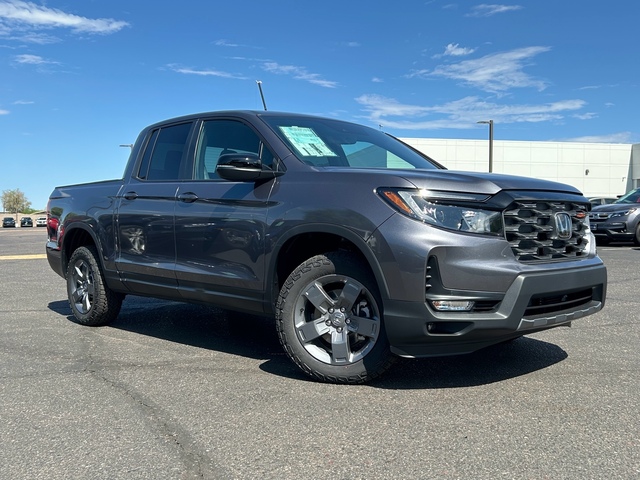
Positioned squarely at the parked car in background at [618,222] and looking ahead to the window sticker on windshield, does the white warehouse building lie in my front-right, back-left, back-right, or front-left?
back-right

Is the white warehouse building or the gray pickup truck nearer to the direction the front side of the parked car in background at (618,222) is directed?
the gray pickup truck

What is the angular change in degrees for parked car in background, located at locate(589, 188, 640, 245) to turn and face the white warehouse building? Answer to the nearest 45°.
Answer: approximately 135° to its right

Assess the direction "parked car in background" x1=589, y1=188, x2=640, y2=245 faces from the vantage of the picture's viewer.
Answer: facing the viewer and to the left of the viewer

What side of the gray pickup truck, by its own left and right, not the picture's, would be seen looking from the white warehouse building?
left

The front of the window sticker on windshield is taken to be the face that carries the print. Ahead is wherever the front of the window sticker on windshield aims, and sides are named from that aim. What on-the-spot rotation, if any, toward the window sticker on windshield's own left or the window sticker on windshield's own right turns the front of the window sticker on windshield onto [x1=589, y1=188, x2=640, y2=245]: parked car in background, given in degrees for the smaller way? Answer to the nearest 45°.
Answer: approximately 90° to the window sticker on windshield's own left

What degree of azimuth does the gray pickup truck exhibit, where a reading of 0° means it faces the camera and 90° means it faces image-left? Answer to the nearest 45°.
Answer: approximately 315°

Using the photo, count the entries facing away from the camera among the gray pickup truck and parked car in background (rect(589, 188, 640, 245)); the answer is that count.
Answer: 0
